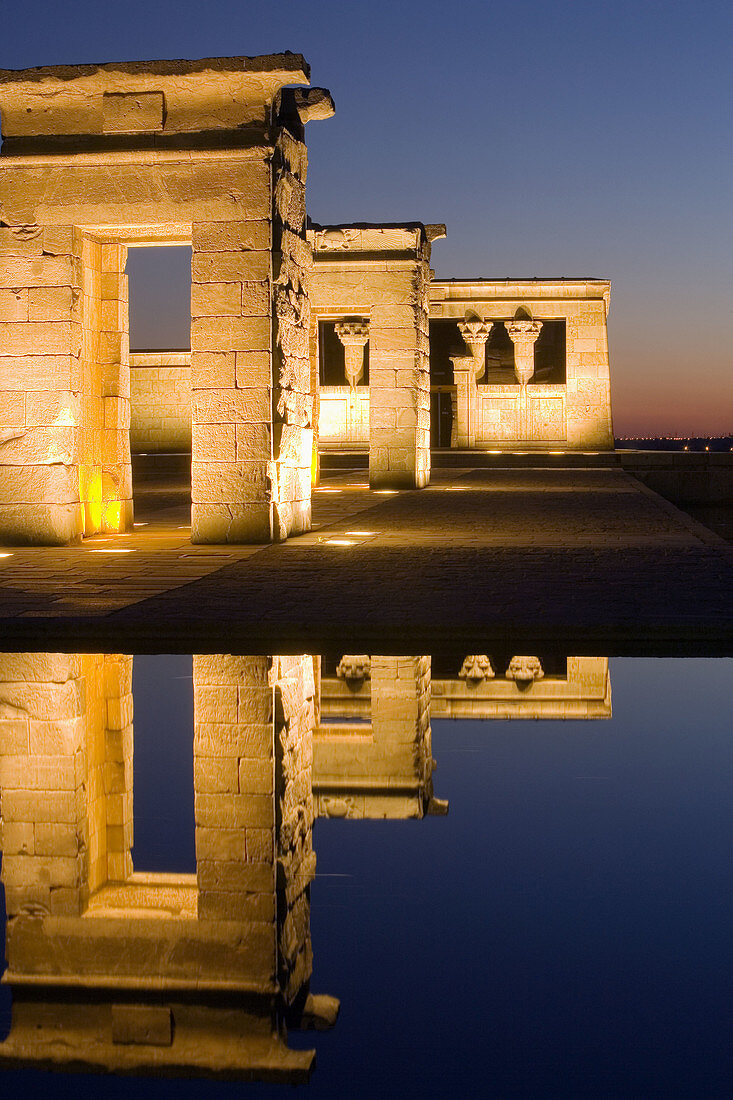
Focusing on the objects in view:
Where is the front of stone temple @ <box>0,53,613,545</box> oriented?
toward the camera
